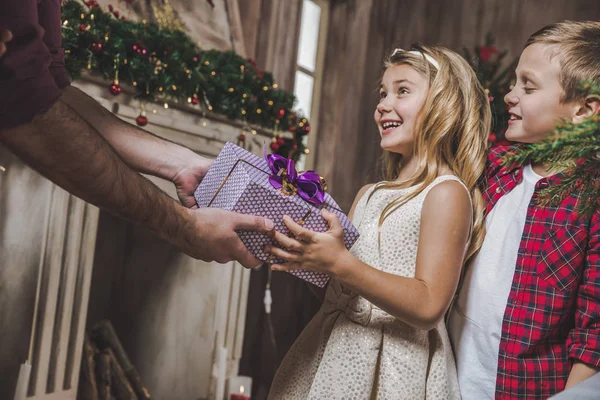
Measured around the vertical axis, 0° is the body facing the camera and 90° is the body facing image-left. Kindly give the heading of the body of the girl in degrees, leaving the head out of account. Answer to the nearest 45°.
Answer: approximately 45°

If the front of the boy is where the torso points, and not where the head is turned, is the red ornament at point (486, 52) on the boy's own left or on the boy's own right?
on the boy's own right

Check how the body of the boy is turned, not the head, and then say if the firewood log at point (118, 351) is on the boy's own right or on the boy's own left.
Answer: on the boy's own right

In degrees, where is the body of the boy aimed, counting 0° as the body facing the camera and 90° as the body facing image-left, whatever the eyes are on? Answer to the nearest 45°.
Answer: approximately 45°

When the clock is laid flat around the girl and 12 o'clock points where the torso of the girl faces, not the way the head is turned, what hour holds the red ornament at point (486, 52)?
The red ornament is roughly at 5 o'clock from the girl.

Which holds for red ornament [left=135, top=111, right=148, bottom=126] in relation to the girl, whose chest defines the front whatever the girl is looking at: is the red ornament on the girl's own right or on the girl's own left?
on the girl's own right

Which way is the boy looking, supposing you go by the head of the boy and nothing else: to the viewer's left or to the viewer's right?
to the viewer's left

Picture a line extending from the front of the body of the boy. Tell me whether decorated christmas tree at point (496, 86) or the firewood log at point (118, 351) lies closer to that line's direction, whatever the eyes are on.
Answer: the firewood log
